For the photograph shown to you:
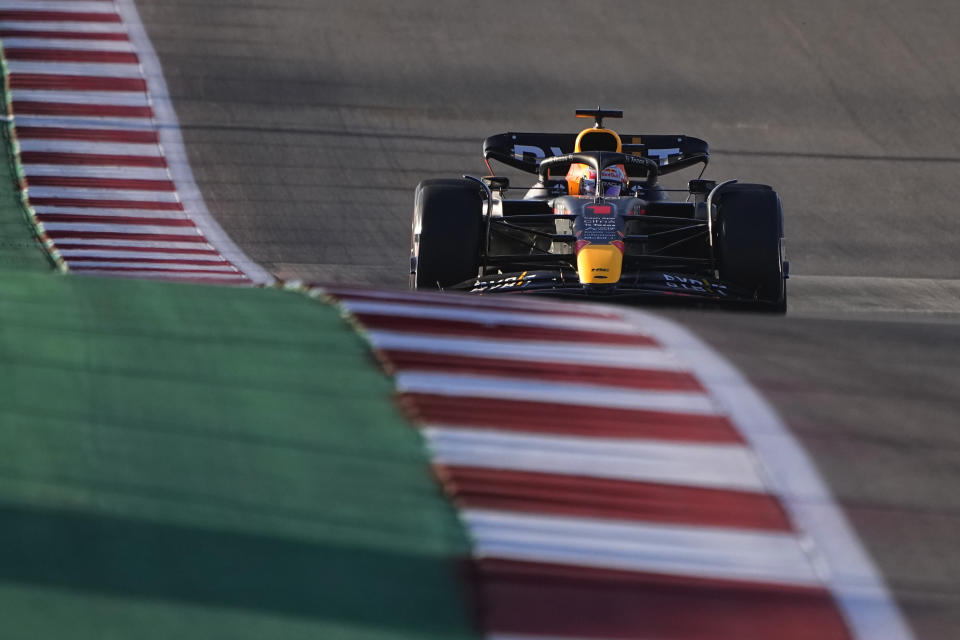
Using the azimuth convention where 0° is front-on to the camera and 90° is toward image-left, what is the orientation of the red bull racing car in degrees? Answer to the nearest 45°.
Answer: approximately 0°

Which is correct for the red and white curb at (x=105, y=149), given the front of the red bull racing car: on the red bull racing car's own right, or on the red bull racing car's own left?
on the red bull racing car's own right
